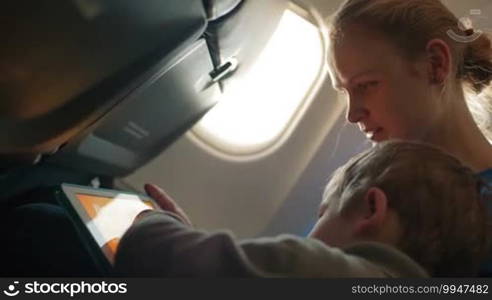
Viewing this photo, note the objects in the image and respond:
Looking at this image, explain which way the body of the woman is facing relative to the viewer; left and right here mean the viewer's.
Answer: facing to the left of the viewer

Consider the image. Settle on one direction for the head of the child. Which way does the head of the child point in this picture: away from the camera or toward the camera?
away from the camera
